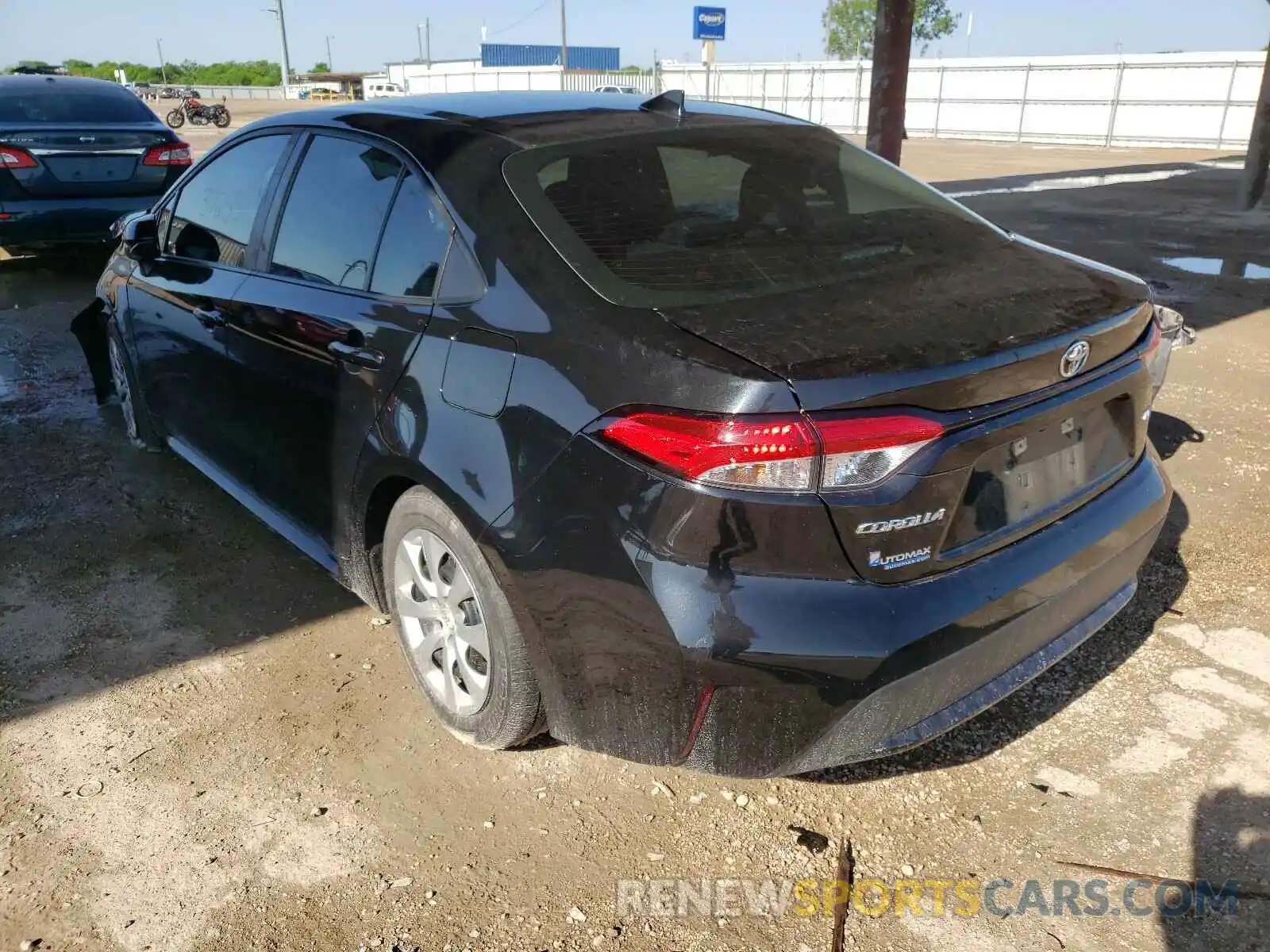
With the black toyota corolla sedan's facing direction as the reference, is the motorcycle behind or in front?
in front

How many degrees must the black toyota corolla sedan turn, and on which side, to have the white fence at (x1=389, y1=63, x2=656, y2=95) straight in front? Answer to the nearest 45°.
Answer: approximately 45° to its right

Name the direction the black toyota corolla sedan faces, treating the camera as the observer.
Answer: facing away from the viewer and to the left of the viewer

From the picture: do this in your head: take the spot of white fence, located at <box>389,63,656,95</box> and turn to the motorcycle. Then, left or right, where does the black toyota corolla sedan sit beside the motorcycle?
left

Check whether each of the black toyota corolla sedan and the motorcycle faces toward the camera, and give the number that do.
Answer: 0

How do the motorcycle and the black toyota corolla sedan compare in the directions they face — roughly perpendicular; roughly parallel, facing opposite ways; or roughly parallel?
roughly perpendicular

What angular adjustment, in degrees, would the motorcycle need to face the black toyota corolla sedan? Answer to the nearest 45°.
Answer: approximately 90° to its left

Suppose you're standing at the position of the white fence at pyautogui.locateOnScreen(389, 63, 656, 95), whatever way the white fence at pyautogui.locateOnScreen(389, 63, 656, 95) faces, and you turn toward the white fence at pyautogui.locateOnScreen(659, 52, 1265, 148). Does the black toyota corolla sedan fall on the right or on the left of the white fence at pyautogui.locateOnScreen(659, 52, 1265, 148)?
right

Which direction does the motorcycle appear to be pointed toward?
to the viewer's left

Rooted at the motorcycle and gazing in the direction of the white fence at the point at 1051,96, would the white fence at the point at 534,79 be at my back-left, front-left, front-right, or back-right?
front-left

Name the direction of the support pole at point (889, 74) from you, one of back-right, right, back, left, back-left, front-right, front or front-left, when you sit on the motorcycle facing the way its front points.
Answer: left

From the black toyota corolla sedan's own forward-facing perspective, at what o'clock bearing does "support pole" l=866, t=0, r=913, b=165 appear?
The support pole is roughly at 2 o'clock from the black toyota corolla sedan.

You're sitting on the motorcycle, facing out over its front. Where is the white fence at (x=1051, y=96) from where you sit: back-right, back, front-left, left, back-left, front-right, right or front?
back-left

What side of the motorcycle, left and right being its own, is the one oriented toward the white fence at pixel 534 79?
back
